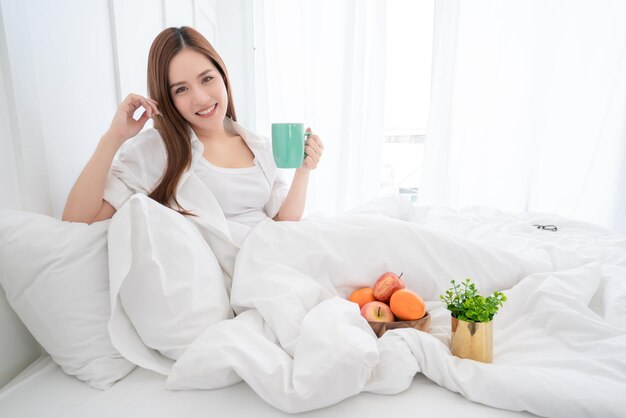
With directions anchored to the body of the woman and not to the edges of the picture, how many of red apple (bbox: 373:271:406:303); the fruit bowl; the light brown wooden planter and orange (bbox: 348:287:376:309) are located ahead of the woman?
4

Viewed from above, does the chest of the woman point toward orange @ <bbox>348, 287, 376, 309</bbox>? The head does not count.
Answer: yes

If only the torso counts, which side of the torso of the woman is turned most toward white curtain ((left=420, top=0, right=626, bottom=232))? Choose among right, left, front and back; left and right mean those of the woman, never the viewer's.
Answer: left

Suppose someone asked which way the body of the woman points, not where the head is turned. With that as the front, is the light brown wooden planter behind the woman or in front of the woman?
in front

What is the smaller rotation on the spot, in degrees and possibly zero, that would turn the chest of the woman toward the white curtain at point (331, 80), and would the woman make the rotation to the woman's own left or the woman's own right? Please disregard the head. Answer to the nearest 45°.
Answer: approximately 90° to the woman's own left

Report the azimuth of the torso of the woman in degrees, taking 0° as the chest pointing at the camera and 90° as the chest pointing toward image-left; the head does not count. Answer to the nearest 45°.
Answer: approximately 315°

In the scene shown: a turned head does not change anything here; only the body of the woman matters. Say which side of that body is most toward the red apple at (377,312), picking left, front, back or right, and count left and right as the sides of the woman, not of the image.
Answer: front

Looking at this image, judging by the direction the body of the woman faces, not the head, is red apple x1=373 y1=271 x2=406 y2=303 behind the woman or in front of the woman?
in front

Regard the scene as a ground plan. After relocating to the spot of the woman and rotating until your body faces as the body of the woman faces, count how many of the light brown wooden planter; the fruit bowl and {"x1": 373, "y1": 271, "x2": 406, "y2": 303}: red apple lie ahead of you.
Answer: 3
